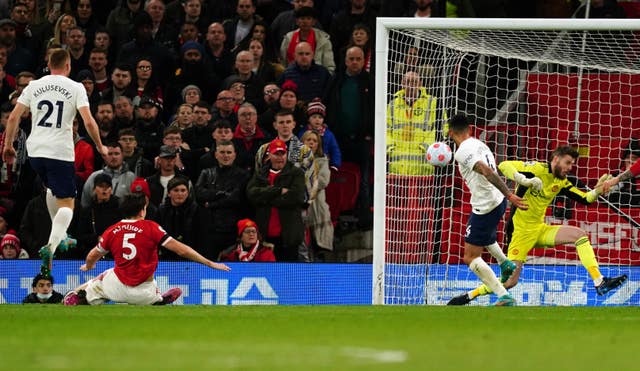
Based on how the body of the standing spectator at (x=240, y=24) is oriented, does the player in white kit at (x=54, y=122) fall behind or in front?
in front

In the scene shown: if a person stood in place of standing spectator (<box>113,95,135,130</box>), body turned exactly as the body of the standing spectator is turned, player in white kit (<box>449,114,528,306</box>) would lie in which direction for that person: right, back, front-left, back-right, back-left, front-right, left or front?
front-left

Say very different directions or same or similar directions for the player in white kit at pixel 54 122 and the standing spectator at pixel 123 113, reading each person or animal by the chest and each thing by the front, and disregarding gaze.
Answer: very different directions

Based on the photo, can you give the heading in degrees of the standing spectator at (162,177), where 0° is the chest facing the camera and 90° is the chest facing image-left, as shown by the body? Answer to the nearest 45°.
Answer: approximately 0°

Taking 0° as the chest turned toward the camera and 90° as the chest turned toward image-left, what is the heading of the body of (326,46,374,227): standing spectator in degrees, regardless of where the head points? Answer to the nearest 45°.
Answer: approximately 0°

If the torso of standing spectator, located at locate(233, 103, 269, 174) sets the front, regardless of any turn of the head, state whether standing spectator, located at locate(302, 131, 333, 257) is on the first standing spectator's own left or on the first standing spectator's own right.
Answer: on the first standing spectator's own left
